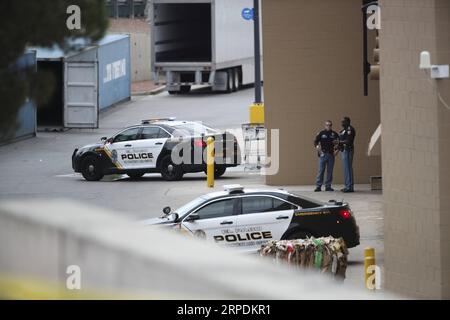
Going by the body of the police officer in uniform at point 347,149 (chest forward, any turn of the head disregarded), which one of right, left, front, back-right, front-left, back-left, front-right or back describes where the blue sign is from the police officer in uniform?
back-right

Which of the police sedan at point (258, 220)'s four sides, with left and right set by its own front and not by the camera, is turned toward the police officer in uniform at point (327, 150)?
right

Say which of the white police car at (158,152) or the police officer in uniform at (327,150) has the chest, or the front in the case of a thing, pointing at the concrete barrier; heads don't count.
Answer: the police officer in uniform

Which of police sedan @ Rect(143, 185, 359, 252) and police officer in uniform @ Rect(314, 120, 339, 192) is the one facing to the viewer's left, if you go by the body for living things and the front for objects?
the police sedan

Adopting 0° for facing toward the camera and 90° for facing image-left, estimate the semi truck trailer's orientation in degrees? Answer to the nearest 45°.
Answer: approximately 225°

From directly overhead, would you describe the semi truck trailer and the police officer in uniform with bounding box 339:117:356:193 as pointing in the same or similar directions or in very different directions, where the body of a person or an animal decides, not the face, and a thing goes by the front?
very different directions

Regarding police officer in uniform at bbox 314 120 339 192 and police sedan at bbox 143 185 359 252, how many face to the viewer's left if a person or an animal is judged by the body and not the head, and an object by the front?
1

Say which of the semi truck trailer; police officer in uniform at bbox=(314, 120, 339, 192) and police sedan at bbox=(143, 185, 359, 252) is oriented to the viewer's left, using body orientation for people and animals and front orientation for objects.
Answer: the police sedan

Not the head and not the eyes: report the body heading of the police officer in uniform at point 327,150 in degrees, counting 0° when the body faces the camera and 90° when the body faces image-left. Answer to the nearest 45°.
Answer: approximately 0°

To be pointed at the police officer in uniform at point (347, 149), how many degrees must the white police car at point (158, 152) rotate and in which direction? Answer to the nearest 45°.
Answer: approximately 180°

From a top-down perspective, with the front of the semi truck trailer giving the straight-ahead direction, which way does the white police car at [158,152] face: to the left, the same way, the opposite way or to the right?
to the left

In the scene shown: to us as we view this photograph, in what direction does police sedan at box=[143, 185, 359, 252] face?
facing to the left of the viewer
